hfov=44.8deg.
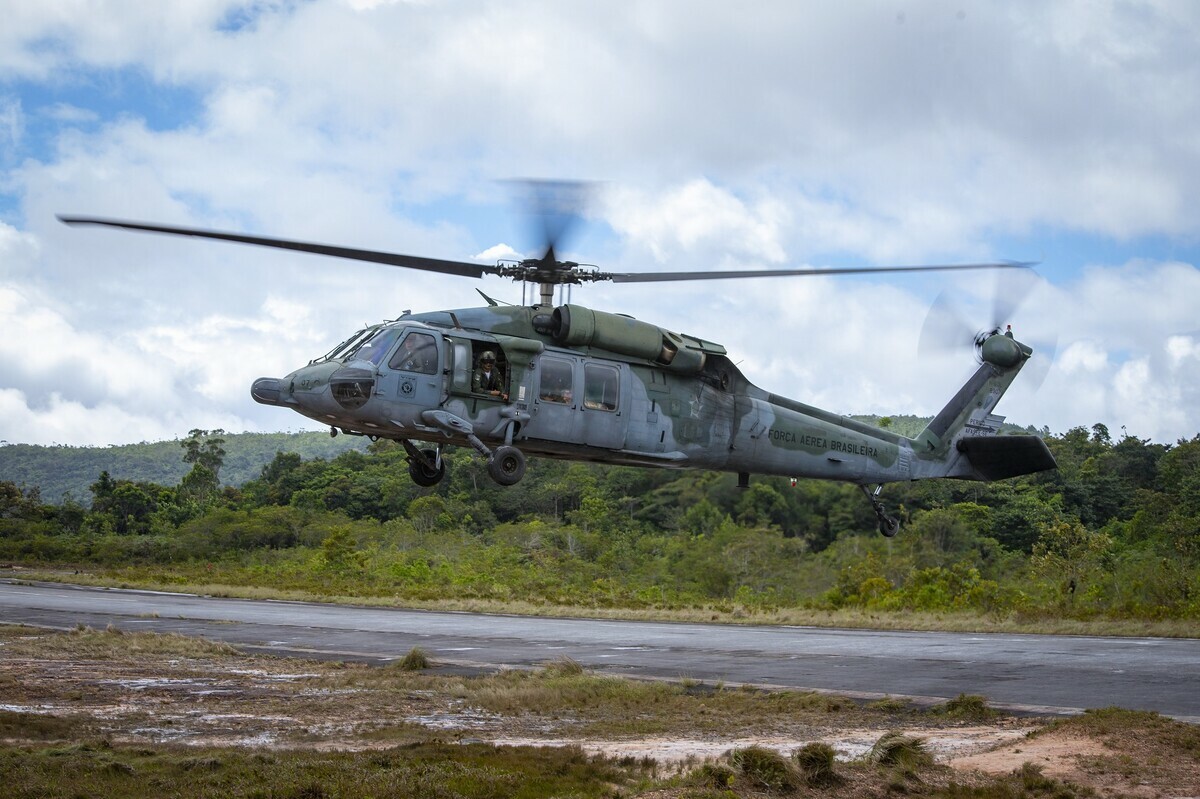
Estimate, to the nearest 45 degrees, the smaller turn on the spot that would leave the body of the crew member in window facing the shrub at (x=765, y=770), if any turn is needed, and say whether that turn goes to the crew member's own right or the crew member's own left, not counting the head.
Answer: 0° — they already face it

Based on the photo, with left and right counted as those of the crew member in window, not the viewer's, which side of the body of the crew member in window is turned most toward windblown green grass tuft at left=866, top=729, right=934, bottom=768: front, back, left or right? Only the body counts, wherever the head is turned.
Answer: front

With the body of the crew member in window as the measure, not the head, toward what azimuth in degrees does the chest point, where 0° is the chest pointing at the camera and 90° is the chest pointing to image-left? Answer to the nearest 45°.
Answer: approximately 0°

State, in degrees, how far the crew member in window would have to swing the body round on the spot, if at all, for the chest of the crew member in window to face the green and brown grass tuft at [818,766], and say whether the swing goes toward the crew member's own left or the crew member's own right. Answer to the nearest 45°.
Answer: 0° — they already face it

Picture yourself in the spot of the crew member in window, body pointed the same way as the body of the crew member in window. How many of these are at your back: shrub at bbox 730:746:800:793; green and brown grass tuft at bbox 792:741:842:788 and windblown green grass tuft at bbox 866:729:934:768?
0

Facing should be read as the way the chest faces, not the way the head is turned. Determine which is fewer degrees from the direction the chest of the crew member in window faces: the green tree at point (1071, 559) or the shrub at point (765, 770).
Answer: the shrub

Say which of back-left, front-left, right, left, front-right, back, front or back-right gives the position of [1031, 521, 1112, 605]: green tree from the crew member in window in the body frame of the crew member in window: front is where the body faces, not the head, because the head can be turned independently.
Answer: back-left

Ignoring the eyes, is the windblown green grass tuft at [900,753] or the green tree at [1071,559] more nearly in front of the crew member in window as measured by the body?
the windblown green grass tuft
